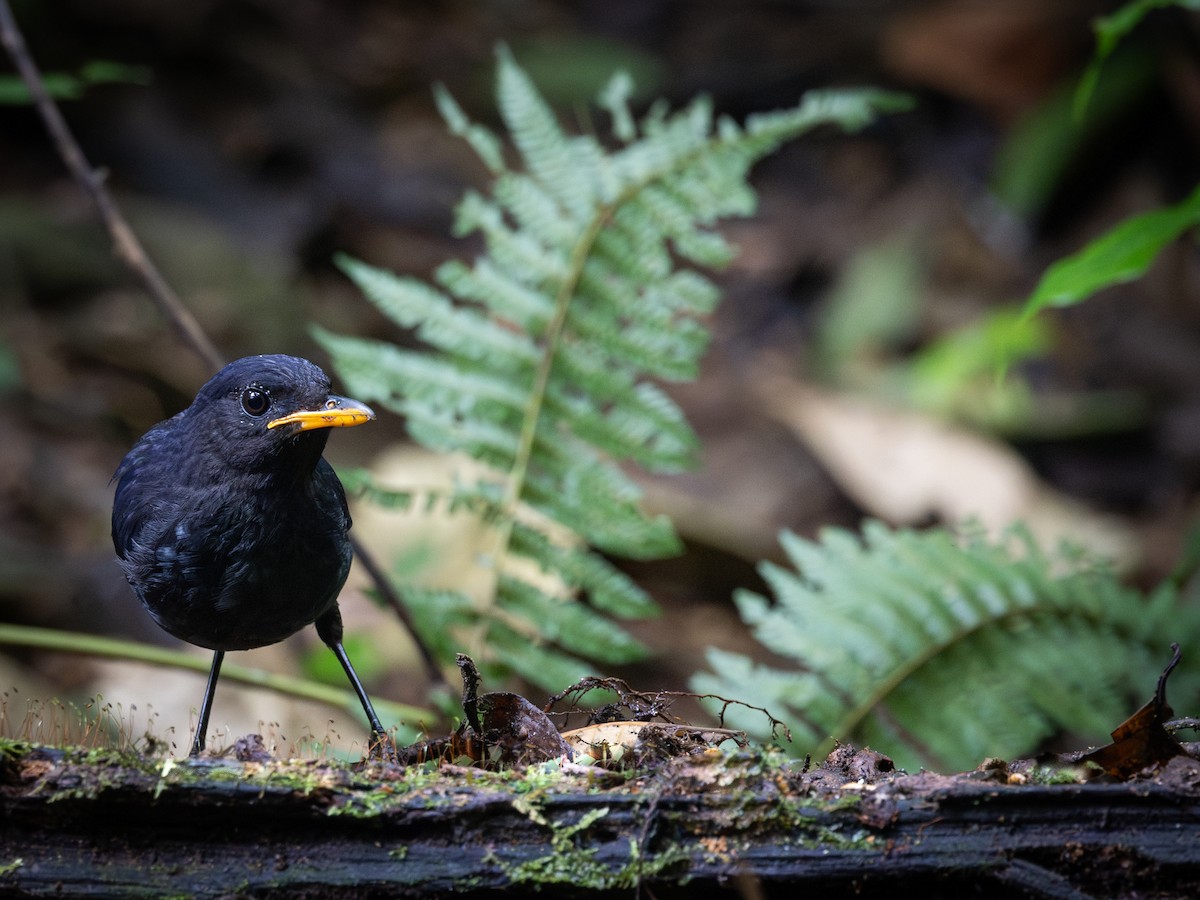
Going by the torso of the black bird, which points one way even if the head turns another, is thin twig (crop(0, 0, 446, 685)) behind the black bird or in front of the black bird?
behind

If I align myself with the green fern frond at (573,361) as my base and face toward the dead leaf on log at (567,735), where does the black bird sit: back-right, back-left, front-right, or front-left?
front-right

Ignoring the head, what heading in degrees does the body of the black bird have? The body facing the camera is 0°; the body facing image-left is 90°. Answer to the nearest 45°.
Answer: approximately 315°

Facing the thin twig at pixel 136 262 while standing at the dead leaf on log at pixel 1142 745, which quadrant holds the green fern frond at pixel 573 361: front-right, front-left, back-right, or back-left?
front-right
